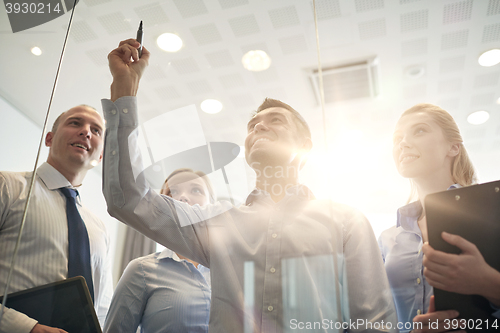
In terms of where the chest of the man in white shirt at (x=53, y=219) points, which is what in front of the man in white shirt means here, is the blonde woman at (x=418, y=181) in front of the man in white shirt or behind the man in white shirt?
in front

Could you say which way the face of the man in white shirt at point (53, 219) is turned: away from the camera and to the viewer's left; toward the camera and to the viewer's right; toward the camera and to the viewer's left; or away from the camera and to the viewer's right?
toward the camera and to the viewer's right

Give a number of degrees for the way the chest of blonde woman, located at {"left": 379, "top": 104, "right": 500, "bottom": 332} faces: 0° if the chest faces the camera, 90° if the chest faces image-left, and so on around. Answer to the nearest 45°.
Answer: approximately 45°

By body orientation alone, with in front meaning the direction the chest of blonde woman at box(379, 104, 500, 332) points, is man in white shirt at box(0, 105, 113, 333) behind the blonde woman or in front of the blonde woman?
in front
